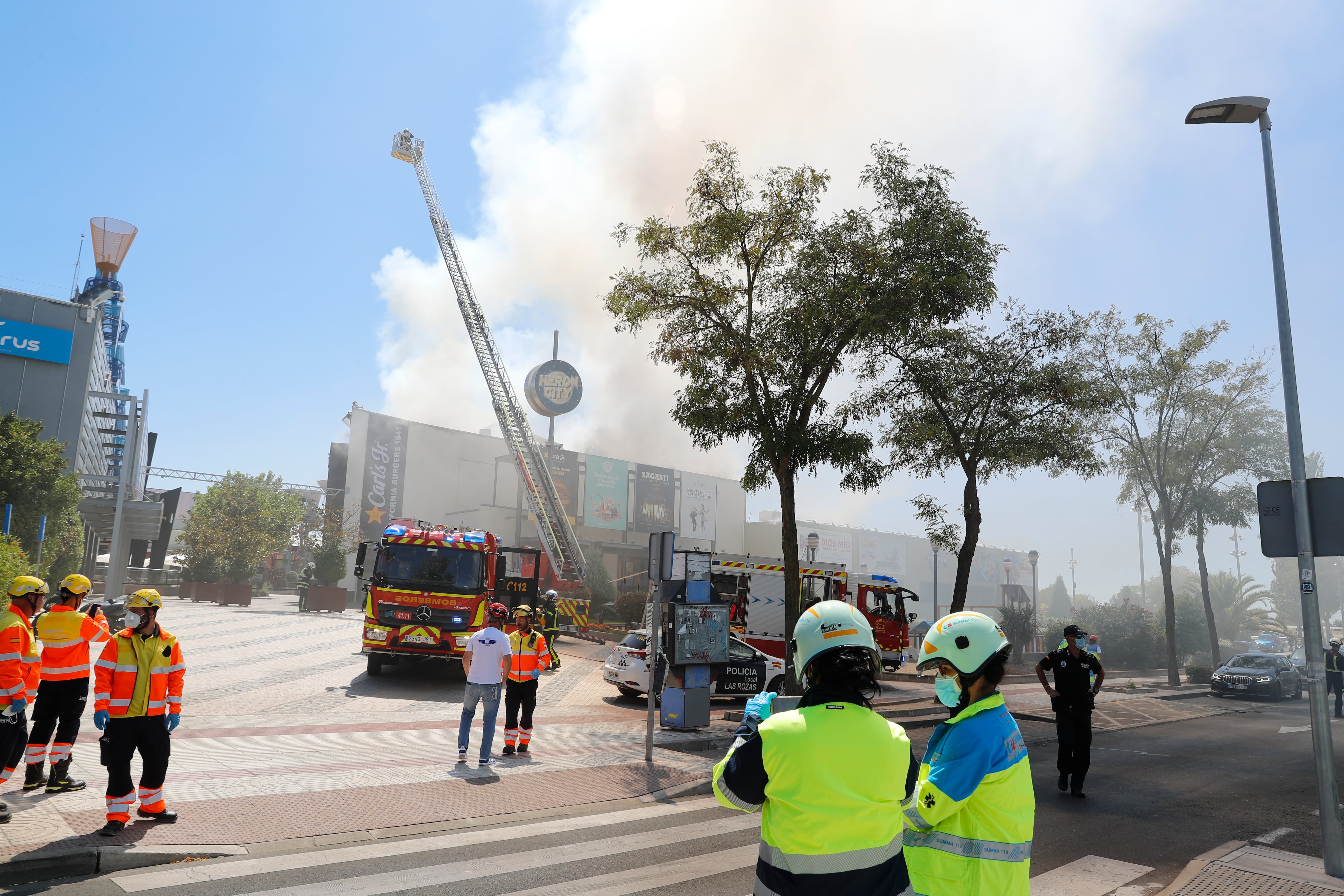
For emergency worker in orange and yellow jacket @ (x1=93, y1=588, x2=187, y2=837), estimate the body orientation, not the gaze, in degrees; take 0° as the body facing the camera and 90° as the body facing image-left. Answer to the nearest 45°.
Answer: approximately 0°

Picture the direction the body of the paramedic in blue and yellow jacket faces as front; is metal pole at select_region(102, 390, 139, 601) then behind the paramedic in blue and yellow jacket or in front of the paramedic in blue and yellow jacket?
in front

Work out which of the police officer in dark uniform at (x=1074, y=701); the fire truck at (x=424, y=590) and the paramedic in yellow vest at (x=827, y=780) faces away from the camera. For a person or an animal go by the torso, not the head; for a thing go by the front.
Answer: the paramedic in yellow vest

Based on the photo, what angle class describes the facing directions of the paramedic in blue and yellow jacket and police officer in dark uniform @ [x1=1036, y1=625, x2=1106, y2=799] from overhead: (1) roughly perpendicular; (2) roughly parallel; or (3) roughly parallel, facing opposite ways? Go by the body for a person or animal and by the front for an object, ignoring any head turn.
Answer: roughly perpendicular

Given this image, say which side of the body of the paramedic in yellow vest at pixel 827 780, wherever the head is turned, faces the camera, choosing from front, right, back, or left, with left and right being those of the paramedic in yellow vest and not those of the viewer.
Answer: back

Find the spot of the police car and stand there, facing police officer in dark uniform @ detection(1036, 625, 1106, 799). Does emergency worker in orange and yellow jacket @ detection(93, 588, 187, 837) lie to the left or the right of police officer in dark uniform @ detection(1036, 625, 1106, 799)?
right

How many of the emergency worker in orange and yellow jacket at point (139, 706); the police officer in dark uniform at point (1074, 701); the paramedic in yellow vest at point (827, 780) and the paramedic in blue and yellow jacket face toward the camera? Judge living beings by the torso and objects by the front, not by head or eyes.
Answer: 2

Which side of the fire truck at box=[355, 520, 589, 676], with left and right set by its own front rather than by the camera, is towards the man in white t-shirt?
front

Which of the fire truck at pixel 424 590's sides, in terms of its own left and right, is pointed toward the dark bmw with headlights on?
left

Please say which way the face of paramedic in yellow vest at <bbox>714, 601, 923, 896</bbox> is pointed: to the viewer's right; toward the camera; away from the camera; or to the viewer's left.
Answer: away from the camera

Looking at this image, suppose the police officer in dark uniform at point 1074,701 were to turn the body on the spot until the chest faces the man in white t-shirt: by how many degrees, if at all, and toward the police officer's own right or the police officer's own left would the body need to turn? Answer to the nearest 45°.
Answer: approximately 90° to the police officer's own right

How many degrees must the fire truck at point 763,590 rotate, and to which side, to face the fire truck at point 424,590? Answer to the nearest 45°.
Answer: approximately 135° to its right

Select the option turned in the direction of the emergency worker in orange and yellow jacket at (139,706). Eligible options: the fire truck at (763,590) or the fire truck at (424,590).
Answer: the fire truck at (424,590)
